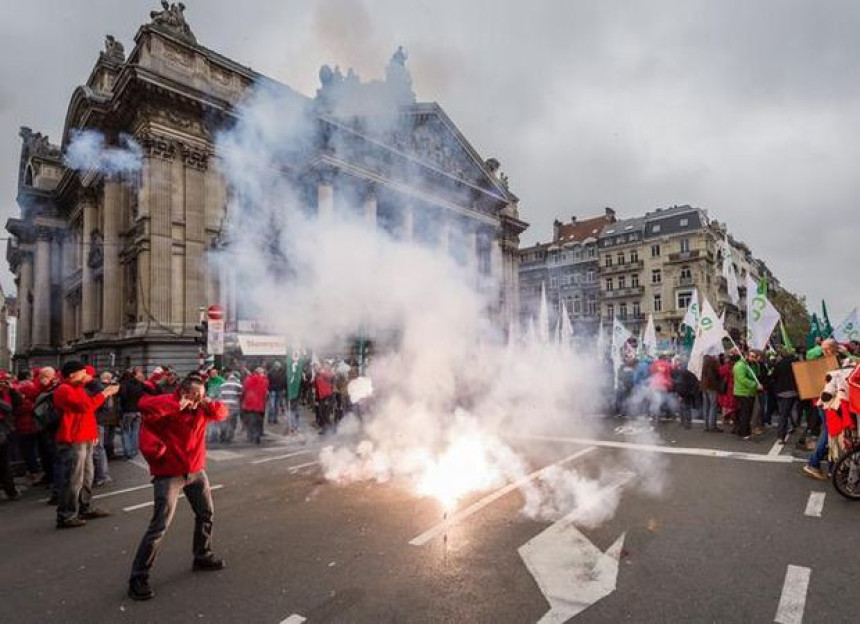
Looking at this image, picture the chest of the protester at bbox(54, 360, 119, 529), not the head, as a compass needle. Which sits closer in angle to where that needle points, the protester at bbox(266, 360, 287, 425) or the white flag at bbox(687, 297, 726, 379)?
the white flag

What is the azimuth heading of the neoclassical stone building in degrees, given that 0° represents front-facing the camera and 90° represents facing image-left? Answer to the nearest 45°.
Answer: approximately 315°

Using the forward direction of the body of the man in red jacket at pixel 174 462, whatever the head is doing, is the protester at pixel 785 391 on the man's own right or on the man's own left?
on the man's own left

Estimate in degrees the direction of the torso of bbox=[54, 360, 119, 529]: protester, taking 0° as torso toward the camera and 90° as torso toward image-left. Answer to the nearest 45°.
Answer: approximately 270°

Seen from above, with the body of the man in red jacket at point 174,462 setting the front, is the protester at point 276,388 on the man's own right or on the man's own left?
on the man's own left

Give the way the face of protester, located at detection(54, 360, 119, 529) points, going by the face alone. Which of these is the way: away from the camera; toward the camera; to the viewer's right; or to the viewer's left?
to the viewer's right
